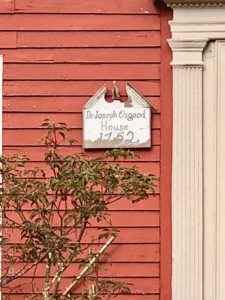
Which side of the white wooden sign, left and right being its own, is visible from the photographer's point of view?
front
